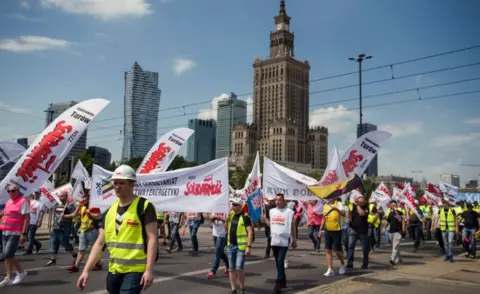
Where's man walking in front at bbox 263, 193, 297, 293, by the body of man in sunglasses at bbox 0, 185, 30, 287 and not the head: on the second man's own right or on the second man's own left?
on the second man's own left

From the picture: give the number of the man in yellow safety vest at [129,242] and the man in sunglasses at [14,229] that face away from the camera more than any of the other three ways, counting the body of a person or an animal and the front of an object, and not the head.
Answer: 0

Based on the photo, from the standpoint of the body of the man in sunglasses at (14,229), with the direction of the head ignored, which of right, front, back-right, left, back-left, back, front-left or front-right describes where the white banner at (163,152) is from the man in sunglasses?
back

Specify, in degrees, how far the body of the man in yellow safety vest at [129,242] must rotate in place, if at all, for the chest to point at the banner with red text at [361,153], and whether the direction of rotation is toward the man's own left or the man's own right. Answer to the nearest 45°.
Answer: approximately 180°

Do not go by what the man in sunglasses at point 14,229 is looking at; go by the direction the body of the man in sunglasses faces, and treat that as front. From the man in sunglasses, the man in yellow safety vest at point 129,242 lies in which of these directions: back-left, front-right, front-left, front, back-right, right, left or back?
front-left

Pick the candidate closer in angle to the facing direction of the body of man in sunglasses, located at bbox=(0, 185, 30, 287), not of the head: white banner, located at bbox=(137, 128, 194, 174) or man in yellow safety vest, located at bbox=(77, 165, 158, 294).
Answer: the man in yellow safety vest

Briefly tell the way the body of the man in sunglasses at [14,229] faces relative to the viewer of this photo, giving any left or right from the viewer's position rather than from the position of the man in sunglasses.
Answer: facing the viewer and to the left of the viewer

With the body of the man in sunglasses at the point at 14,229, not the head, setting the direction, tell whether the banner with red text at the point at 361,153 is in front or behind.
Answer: behind

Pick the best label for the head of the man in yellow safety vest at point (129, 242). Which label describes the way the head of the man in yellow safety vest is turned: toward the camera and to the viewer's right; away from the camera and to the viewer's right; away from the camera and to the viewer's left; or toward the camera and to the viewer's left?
toward the camera and to the viewer's left

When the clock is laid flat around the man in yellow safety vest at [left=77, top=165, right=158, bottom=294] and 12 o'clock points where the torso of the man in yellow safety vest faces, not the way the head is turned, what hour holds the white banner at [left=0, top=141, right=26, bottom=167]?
The white banner is roughly at 4 o'clock from the man in yellow safety vest.

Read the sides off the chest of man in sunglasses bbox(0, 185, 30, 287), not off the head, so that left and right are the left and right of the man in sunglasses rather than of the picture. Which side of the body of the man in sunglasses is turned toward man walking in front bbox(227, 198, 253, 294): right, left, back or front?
left

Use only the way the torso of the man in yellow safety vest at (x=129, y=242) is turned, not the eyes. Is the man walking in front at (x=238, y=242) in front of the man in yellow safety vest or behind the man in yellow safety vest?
behind
